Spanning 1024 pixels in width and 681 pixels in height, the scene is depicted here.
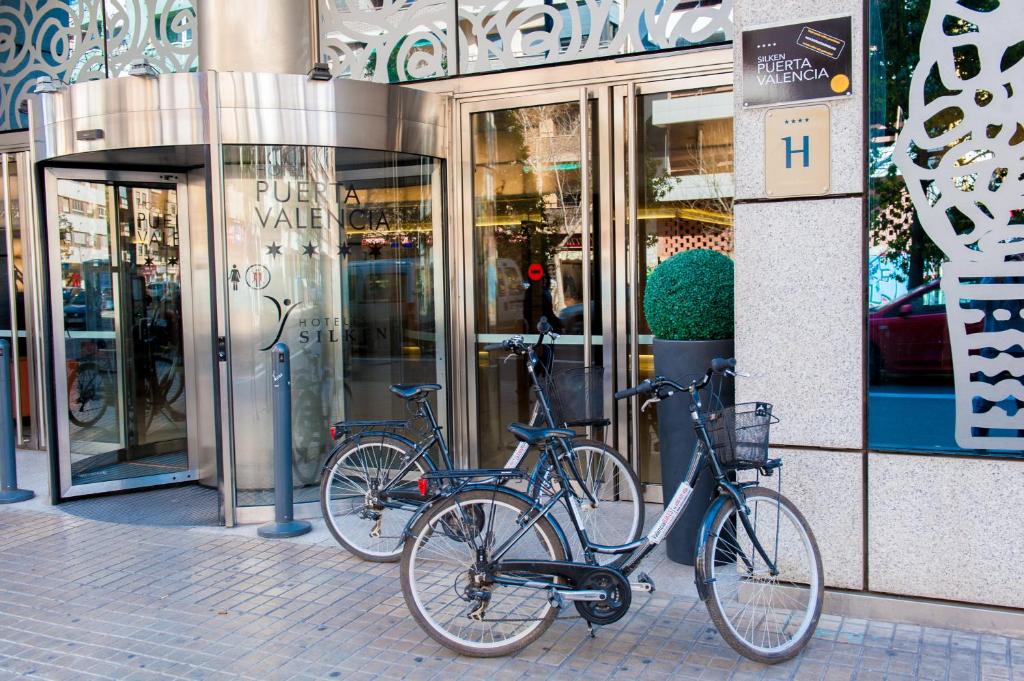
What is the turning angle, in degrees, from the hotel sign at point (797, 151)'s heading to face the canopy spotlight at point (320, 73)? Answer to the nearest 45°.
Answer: approximately 45° to its right

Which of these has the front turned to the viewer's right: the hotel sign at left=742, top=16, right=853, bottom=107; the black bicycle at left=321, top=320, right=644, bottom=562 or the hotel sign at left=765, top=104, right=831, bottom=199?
the black bicycle

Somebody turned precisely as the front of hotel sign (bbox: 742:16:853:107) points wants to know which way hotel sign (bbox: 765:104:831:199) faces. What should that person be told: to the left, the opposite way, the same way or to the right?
the same way

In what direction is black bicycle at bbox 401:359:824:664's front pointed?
to the viewer's right

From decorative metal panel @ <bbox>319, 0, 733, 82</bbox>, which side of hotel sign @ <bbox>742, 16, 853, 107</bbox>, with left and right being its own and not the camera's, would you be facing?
right

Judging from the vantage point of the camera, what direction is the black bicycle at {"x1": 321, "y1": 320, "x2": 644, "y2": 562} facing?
facing to the right of the viewer

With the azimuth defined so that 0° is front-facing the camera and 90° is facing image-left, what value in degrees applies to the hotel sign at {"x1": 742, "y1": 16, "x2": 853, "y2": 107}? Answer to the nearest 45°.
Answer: approximately 45°

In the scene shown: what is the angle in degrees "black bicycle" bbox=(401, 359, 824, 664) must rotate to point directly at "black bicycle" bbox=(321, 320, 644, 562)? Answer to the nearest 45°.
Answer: approximately 135° to its left

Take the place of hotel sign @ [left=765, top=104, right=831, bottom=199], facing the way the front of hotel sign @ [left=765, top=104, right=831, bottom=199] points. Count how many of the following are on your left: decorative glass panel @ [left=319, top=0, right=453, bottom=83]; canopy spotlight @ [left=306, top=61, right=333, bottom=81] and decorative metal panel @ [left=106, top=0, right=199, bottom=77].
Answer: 0

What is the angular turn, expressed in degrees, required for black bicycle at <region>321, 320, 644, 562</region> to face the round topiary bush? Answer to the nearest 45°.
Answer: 0° — it already faces it

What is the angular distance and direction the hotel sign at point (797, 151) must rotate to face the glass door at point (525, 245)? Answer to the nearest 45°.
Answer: approximately 90° to its right

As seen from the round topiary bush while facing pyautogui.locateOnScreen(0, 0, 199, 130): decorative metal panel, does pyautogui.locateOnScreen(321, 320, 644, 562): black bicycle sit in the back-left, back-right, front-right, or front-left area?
front-left

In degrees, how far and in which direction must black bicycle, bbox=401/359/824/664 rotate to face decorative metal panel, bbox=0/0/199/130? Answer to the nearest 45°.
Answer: approximately 135° to its left

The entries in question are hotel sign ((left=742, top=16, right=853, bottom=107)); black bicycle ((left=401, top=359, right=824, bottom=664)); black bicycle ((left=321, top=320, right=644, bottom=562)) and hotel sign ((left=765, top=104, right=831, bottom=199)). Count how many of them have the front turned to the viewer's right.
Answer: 2

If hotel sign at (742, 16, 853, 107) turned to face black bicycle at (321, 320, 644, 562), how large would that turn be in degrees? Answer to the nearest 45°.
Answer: approximately 45° to its right
